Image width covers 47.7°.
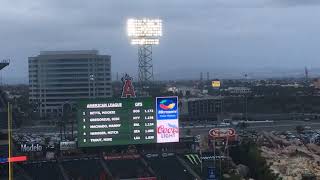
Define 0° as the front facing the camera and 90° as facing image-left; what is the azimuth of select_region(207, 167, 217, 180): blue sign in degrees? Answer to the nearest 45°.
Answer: approximately 0°

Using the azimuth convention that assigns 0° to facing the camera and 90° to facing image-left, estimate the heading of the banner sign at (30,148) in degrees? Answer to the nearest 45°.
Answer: approximately 0°

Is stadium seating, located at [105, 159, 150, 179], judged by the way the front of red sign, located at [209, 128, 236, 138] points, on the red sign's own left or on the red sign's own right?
on the red sign's own right
